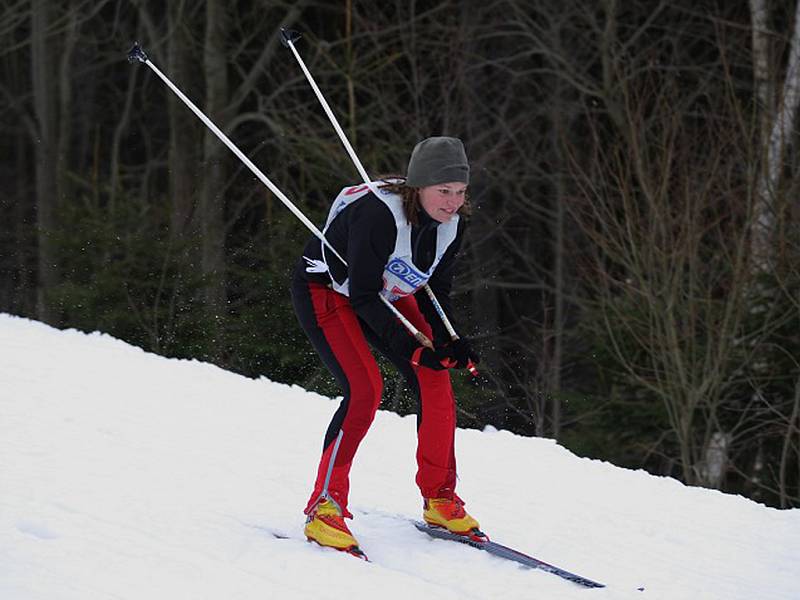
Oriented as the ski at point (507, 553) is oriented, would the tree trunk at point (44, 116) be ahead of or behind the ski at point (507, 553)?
behind

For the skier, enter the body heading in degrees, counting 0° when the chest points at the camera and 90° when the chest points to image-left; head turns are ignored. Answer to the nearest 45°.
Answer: approximately 315°

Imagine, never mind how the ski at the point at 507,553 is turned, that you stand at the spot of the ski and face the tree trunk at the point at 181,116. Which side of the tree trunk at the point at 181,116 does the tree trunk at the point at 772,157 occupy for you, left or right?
right

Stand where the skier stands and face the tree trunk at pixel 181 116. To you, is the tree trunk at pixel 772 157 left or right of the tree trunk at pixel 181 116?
right

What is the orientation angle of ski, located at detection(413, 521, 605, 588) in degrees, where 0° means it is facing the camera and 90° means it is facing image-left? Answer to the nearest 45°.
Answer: approximately 315°

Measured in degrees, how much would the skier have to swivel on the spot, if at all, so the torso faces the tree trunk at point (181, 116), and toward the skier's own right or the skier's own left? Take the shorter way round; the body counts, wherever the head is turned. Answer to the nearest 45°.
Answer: approximately 135° to the skier's own left

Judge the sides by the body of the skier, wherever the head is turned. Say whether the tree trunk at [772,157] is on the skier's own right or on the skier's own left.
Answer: on the skier's own left

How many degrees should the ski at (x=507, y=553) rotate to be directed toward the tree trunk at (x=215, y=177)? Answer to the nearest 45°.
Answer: approximately 180°
